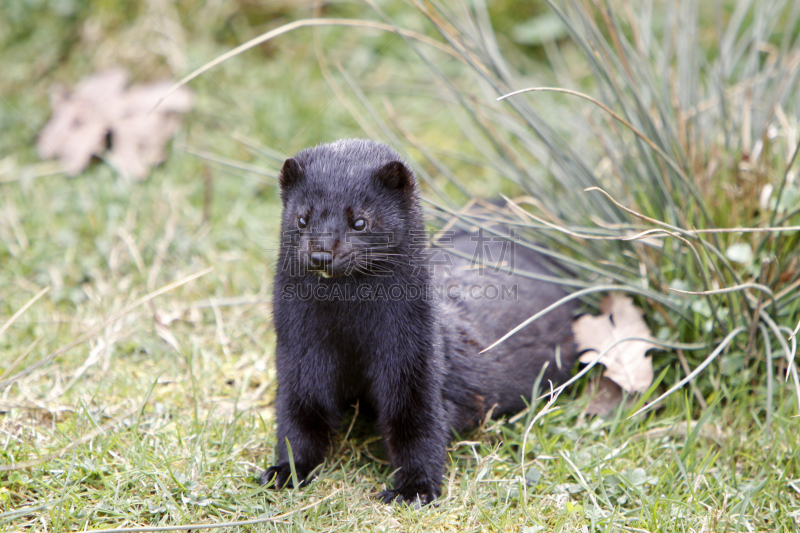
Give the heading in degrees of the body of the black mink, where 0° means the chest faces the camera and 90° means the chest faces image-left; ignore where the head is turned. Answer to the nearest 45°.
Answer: approximately 45°

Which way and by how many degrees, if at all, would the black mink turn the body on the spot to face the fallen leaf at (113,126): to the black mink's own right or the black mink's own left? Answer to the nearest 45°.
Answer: approximately 90° to the black mink's own right

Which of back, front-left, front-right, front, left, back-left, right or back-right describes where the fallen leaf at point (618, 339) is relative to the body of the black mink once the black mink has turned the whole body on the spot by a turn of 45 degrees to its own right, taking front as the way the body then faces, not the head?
back-right
